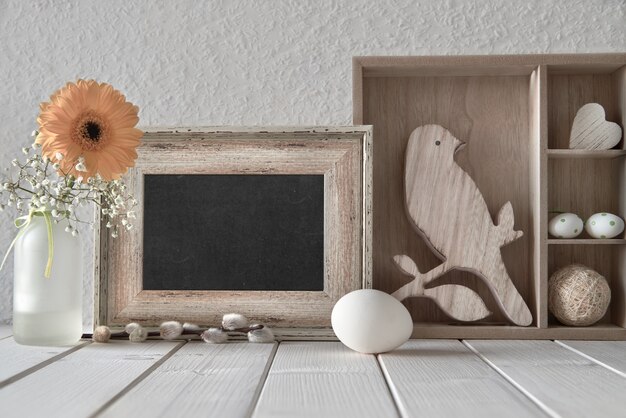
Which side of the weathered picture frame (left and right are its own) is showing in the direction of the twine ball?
left

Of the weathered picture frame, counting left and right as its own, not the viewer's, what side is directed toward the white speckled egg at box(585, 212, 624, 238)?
left

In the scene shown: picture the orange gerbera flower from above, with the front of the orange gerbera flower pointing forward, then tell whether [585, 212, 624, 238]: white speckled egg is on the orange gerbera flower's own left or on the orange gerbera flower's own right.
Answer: on the orange gerbera flower's own left

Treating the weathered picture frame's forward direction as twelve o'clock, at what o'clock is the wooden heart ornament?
The wooden heart ornament is roughly at 9 o'clock from the weathered picture frame.

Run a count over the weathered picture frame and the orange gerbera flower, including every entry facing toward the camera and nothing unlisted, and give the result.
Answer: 2

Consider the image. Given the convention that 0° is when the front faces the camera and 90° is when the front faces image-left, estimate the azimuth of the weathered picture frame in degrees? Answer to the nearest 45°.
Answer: approximately 0°

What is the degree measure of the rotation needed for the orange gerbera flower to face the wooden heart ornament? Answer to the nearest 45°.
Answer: approximately 90° to its left

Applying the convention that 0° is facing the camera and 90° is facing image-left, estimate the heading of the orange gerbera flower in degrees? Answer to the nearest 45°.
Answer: approximately 0°
